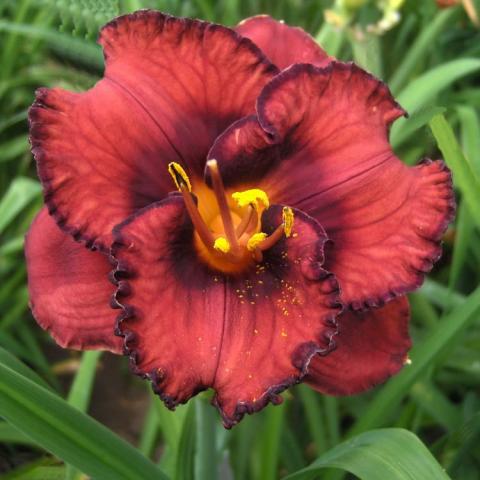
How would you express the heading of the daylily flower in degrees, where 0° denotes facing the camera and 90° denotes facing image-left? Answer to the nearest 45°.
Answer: approximately 0°
